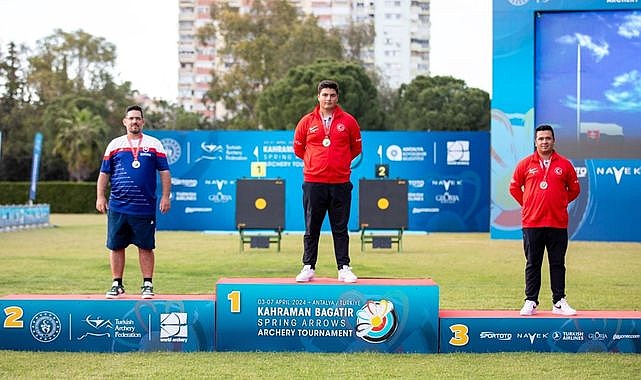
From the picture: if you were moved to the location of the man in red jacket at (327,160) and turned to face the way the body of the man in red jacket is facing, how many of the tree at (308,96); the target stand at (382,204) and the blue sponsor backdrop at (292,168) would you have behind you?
3

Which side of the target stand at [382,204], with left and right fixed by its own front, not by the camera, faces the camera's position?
front

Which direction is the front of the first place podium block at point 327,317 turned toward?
toward the camera

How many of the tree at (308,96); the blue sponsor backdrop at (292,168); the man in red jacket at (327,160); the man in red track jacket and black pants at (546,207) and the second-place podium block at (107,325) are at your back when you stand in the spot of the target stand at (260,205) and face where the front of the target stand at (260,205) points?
2

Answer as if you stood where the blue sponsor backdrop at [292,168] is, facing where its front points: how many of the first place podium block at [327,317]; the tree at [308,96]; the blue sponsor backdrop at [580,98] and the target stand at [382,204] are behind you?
1

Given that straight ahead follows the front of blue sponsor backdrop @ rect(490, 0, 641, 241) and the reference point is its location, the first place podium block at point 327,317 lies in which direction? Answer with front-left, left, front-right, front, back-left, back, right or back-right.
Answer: front

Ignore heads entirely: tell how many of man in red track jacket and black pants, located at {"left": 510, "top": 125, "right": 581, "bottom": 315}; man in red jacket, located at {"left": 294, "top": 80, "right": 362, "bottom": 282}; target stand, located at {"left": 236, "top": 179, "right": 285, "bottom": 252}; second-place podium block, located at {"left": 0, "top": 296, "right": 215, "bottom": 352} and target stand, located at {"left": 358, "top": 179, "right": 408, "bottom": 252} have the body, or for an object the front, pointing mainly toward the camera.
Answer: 5

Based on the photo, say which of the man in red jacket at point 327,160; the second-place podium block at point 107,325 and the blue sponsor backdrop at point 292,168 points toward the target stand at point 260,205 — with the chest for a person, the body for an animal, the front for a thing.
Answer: the blue sponsor backdrop at point 292,168

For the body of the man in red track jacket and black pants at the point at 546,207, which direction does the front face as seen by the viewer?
toward the camera

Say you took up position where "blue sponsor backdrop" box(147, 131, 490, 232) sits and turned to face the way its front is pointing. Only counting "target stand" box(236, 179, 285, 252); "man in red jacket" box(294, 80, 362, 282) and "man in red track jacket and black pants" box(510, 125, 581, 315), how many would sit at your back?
0

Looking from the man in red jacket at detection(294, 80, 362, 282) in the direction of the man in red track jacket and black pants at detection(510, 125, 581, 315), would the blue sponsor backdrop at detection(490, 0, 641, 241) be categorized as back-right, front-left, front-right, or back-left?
front-left

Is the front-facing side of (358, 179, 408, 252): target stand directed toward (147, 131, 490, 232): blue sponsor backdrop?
no

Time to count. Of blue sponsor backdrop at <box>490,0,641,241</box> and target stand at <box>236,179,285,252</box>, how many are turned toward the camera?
2

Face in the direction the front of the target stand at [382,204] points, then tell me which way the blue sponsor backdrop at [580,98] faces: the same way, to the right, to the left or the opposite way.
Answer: the same way

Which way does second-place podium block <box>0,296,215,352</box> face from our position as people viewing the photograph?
facing the viewer

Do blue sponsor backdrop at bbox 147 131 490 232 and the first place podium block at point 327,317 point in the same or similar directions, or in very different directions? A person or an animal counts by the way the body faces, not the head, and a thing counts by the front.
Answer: same or similar directions

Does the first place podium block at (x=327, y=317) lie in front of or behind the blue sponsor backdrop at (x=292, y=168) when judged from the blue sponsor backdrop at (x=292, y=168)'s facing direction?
in front

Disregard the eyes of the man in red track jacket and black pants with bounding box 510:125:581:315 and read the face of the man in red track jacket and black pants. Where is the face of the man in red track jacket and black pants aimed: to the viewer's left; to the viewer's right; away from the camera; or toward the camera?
toward the camera
